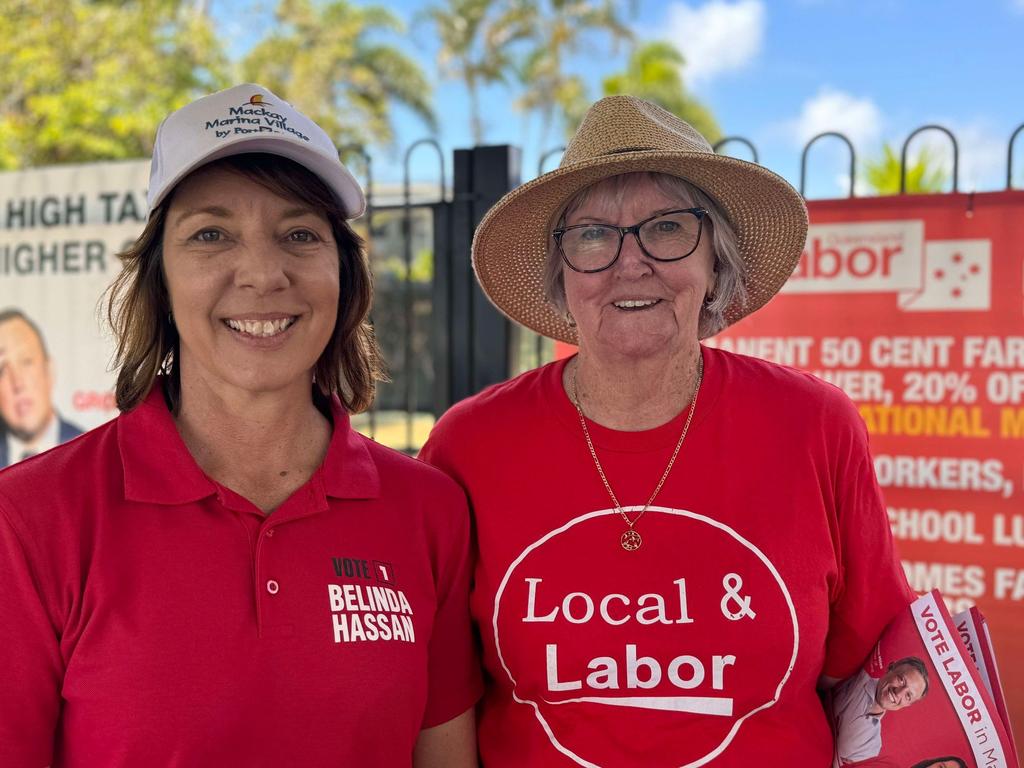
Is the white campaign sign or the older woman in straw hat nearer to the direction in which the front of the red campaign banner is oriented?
the older woman in straw hat

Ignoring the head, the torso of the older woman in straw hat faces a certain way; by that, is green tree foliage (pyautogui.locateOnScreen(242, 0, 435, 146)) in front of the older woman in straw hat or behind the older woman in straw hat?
behind

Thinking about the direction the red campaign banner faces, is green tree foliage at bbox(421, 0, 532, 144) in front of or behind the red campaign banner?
behind

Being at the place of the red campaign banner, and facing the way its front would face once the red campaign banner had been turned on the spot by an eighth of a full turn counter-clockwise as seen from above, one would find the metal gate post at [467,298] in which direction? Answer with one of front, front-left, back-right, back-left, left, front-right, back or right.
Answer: back-right

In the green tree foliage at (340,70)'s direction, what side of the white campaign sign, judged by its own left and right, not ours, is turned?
back

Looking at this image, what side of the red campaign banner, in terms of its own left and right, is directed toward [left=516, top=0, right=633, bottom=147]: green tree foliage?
back
